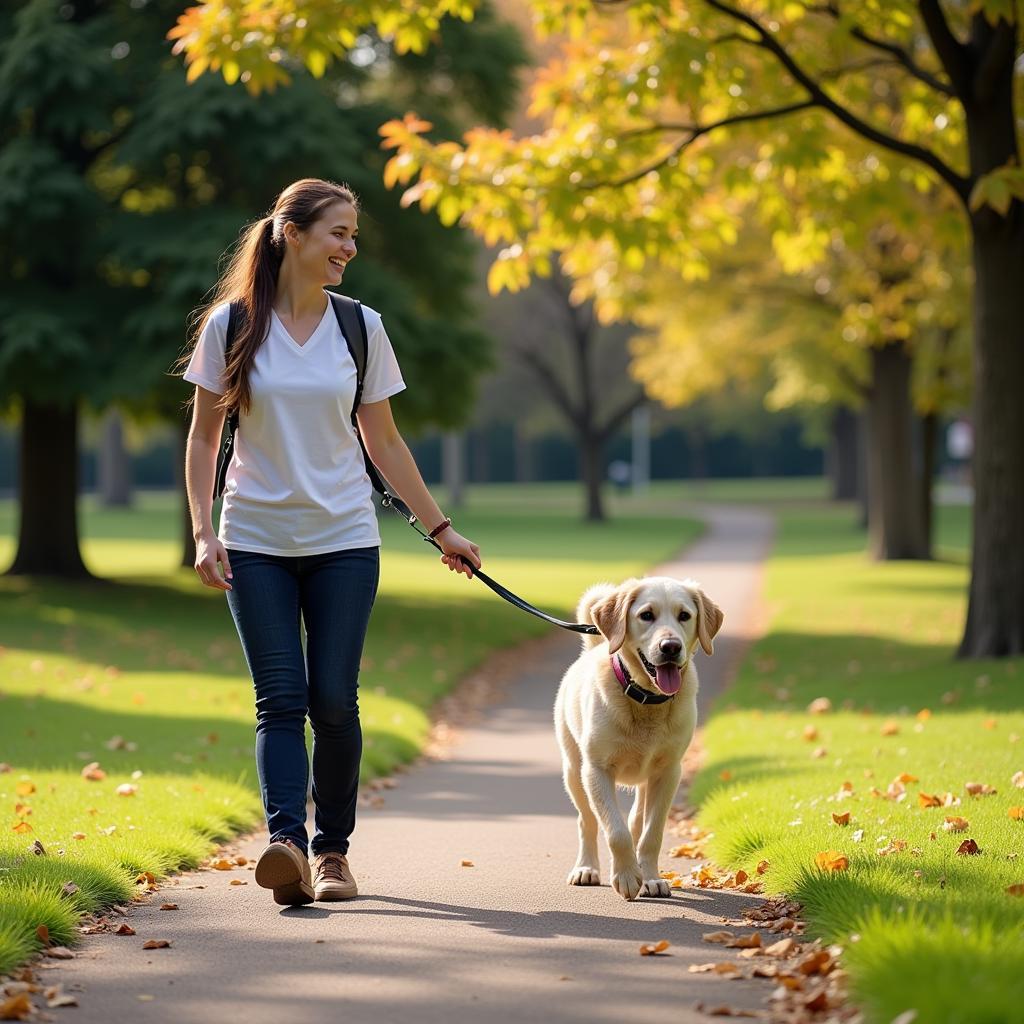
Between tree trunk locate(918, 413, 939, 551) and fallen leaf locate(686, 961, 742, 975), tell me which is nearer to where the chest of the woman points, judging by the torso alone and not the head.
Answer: the fallen leaf

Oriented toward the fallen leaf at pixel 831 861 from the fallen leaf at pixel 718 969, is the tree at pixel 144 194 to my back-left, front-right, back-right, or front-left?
front-left

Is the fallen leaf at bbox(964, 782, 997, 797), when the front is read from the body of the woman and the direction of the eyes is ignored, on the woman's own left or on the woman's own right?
on the woman's own left

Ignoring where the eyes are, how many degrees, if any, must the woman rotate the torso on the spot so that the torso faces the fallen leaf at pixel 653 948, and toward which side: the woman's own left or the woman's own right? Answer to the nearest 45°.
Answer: approximately 45° to the woman's own left

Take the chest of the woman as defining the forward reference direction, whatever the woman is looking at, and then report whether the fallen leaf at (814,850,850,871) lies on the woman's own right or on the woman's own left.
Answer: on the woman's own left

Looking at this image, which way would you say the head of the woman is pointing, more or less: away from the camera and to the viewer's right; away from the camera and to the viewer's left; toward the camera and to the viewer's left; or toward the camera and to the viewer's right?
toward the camera and to the viewer's right

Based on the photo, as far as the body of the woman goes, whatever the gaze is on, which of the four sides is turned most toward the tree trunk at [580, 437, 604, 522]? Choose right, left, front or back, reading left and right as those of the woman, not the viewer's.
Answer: back

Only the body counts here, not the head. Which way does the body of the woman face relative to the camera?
toward the camera

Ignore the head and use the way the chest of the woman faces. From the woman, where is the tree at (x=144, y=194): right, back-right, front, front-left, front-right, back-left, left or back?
back

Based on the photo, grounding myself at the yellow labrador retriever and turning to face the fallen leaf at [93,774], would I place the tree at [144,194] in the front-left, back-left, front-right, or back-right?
front-right
